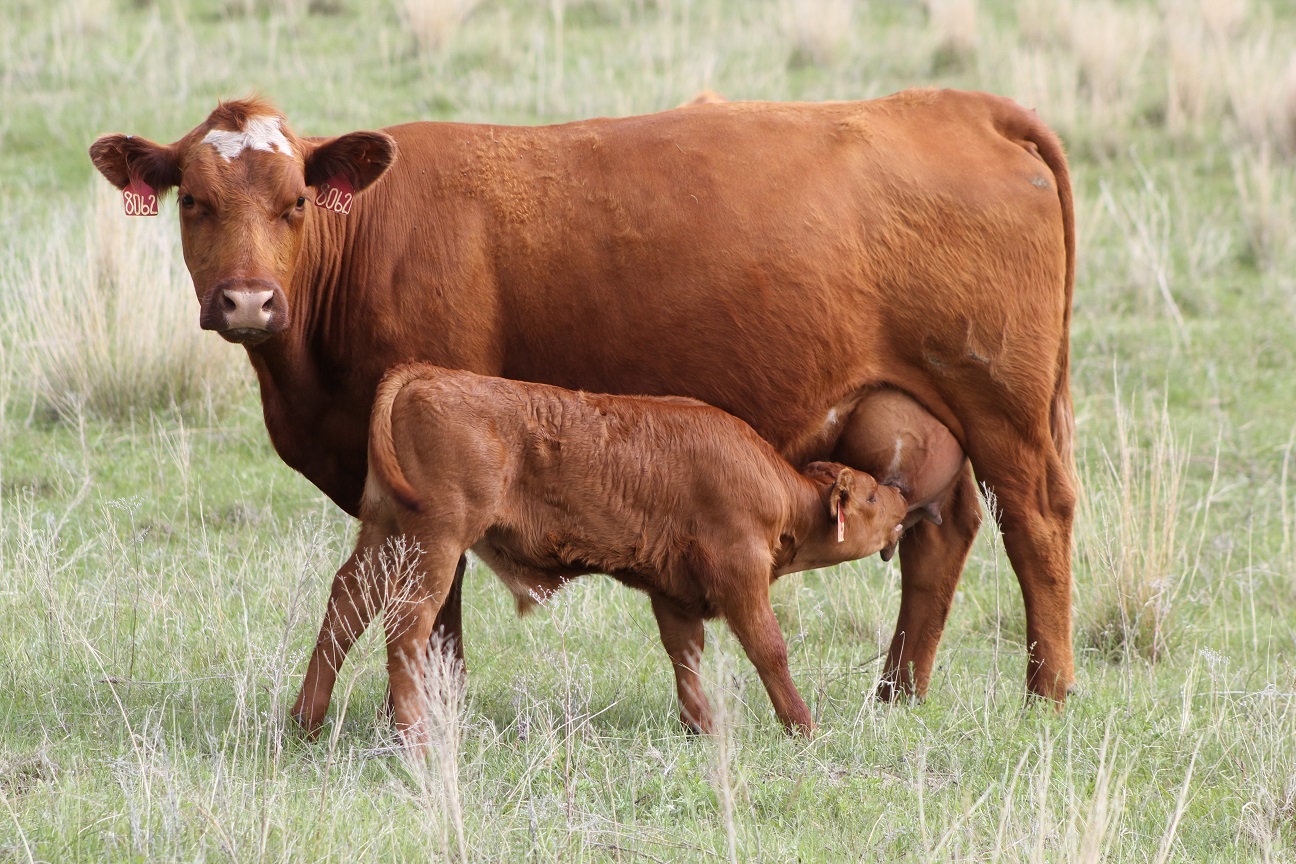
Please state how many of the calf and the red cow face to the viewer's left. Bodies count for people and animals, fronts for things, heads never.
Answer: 1

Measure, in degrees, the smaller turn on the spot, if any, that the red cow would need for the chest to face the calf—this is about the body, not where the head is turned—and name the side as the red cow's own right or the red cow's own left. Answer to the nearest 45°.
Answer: approximately 45° to the red cow's own left

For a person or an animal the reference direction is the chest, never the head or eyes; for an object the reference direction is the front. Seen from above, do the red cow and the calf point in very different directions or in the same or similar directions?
very different directions

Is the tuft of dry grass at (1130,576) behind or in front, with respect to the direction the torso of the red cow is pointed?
behind

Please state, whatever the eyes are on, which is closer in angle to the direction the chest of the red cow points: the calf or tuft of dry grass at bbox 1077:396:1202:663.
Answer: the calf

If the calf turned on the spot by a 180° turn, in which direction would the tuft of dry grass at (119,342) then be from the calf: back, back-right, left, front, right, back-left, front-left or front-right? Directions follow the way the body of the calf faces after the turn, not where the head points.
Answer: front-right

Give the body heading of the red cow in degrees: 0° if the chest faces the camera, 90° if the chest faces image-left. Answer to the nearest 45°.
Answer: approximately 90°

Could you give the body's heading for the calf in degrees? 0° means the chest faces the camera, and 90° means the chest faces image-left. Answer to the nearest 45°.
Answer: approximately 270°

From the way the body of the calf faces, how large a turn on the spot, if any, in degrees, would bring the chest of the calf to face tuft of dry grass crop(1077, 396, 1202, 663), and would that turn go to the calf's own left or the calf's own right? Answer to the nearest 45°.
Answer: approximately 45° to the calf's own left

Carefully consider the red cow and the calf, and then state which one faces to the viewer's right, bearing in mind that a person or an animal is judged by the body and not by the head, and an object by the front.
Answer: the calf
